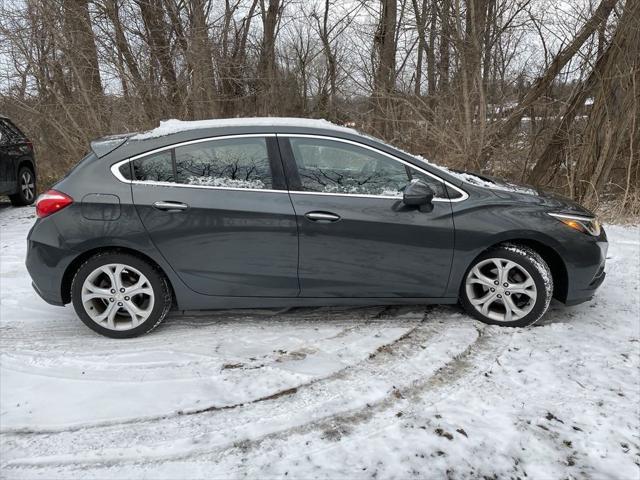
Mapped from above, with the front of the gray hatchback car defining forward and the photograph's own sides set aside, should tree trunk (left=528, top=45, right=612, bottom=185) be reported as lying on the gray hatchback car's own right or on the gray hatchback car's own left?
on the gray hatchback car's own left

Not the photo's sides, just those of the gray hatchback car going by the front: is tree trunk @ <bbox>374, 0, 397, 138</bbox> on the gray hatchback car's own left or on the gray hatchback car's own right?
on the gray hatchback car's own left

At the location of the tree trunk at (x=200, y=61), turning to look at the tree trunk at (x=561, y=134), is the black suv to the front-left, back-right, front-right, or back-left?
back-right

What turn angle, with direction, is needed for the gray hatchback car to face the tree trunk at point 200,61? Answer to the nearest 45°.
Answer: approximately 90° to its left

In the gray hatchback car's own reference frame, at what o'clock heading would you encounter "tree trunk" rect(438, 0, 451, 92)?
The tree trunk is roughly at 10 o'clock from the gray hatchback car.

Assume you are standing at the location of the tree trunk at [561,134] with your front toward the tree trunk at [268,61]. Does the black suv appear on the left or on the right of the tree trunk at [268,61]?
left

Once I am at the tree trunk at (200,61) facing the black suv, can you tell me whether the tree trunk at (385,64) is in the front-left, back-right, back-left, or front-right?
back-left

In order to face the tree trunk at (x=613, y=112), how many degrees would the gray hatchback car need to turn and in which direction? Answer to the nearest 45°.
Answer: approximately 45° to its left

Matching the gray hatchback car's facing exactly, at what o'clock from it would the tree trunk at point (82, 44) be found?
The tree trunk is roughly at 8 o'clock from the gray hatchback car.

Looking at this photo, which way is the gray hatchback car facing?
to the viewer's right

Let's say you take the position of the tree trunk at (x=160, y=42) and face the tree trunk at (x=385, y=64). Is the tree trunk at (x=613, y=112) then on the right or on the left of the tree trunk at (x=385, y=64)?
right

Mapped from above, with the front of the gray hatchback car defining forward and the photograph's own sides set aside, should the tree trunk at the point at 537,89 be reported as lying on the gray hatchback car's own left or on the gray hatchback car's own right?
on the gray hatchback car's own left

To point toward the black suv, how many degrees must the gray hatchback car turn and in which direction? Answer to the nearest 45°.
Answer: approximately 135° to its left

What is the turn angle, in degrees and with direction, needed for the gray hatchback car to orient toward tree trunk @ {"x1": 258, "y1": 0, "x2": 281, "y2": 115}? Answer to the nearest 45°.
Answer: approximately 90° to its left

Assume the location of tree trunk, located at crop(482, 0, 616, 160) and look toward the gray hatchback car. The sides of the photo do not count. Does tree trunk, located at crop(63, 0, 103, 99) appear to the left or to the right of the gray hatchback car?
right
